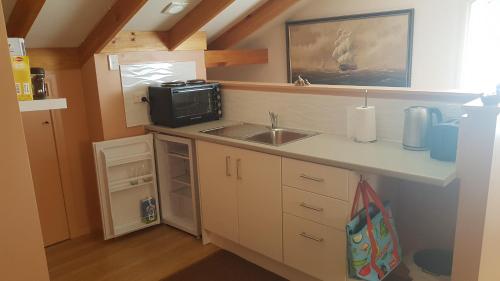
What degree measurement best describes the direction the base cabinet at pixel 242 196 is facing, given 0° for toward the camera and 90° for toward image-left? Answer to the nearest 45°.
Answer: approximately 45°

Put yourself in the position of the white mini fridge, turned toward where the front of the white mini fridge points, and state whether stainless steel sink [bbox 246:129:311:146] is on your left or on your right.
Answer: on your left

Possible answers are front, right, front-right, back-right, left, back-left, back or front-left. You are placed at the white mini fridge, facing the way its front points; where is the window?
back-left

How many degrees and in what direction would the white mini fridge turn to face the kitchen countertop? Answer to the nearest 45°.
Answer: approximately 90° to its left
